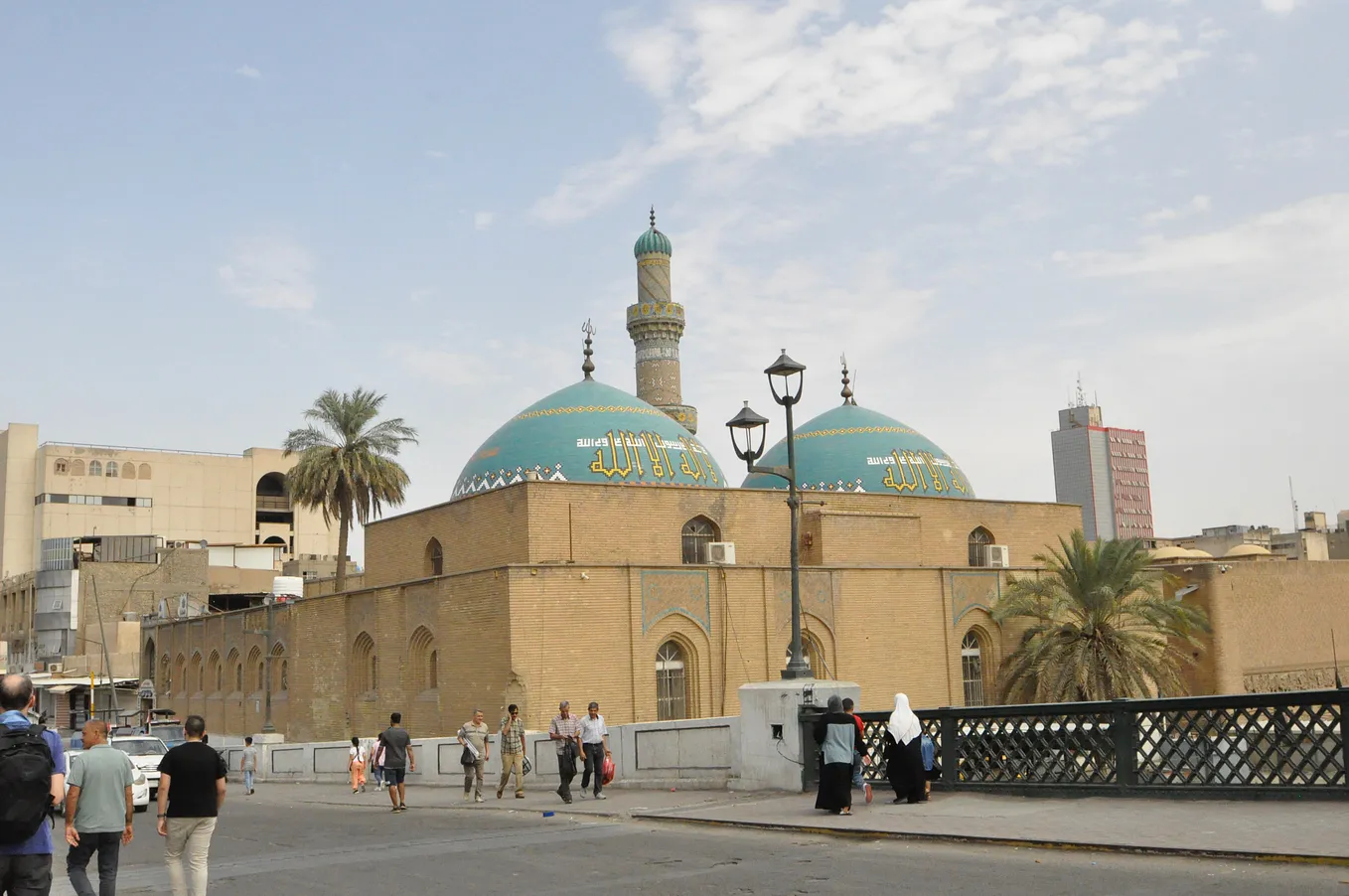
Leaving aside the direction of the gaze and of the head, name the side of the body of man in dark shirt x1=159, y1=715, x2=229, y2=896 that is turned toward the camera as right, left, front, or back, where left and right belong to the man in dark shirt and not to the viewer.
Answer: back

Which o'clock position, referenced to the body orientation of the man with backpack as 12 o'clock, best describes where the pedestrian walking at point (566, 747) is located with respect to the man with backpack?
The pedestrian walking is roughly at 1 o'clock from the man with backpack.

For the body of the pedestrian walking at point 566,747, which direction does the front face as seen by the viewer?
toward the camera

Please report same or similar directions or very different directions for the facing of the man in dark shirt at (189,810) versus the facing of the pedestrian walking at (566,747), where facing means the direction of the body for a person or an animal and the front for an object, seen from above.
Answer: very different directions

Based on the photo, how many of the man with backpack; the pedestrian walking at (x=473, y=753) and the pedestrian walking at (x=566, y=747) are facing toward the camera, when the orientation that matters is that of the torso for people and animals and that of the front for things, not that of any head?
2

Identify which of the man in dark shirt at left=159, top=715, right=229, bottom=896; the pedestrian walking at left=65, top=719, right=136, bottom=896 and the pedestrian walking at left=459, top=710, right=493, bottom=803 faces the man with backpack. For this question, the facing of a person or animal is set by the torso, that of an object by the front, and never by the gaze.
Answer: the pedestrian walking at left=459, top=710, right=493, bottom=803

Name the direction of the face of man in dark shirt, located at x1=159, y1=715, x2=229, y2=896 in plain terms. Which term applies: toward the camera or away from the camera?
away from the camera

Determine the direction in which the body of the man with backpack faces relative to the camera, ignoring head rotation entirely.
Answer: away from the camera

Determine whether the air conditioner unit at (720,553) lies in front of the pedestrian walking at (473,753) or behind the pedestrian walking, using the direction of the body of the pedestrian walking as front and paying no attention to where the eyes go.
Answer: behind

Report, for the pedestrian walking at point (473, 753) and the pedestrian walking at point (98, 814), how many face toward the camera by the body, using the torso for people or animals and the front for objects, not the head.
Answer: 1

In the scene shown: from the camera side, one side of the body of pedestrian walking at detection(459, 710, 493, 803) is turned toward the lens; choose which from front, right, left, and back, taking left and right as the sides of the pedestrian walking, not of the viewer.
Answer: front
